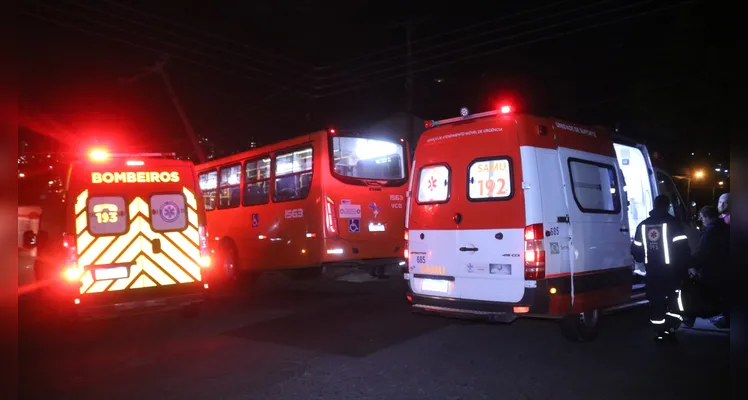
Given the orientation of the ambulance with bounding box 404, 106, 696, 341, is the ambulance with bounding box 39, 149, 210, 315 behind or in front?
behind

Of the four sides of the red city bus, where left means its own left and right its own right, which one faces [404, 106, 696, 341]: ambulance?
back

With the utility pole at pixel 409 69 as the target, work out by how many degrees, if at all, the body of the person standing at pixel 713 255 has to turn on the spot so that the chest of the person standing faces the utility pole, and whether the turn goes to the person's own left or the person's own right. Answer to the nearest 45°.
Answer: approximately 45° to the person's own right

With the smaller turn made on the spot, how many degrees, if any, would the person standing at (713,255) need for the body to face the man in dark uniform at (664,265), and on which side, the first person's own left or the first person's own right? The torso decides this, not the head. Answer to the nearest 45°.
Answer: approximately 45° to the first person's own left

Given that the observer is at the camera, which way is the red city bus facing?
facing away from the viewer and to the left of the viewer

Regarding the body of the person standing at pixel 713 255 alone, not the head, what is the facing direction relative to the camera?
to the viewer's left

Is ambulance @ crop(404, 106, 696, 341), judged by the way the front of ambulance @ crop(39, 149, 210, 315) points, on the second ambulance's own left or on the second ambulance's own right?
on the second ambulance's own right

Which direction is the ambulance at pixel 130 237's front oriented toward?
away from the camera

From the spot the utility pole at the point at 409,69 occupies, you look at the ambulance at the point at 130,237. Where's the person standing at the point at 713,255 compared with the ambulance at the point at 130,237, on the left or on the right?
left

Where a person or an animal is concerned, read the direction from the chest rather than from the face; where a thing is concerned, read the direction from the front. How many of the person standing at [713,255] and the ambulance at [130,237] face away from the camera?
1

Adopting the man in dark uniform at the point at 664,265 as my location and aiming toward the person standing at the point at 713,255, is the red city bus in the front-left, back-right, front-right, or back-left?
back-left

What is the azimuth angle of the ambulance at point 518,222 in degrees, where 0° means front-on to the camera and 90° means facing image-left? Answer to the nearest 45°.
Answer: approximately 225°
